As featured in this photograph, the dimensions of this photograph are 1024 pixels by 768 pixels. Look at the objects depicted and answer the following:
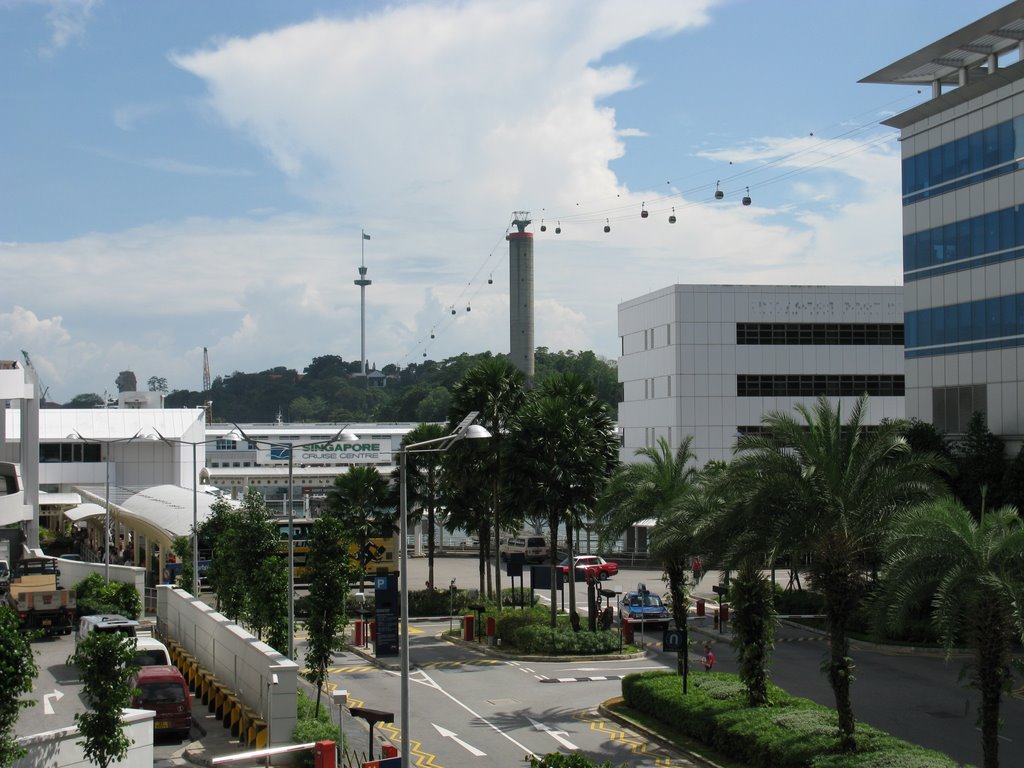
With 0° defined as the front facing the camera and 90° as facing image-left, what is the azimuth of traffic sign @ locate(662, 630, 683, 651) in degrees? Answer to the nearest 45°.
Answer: approximately 0°

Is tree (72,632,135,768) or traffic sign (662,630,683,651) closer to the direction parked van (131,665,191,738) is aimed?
the traffic sign

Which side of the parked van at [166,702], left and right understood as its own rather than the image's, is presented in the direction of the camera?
back

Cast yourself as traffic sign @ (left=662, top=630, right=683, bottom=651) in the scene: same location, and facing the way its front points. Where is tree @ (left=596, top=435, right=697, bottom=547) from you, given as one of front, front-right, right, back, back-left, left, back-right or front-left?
back
